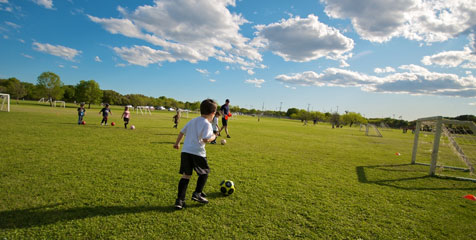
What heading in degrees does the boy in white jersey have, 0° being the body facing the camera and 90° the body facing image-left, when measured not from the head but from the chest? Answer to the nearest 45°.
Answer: approximately 225°

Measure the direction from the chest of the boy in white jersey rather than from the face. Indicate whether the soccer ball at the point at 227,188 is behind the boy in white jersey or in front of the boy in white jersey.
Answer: in front

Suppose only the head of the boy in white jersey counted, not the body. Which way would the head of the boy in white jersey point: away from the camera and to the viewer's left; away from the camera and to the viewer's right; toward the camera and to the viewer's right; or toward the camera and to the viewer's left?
away from the camera and to the viewer's right
